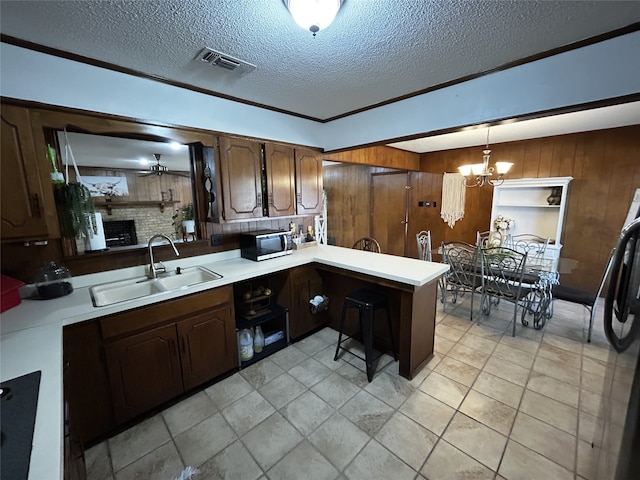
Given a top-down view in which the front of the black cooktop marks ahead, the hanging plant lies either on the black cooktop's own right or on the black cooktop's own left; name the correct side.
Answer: on the black cooktop's own left

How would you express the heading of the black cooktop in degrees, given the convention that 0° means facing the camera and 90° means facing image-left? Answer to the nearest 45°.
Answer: approximately 270°

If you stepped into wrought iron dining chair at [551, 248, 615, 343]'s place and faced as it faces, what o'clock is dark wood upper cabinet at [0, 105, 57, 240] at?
The dark wood upper cabinet is roughly at 10 o'clock from the wrought iron dining chair.

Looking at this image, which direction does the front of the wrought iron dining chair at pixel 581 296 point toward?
to the viewer's left

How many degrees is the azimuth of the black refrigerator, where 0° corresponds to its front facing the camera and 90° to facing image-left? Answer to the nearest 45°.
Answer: approximately 90°

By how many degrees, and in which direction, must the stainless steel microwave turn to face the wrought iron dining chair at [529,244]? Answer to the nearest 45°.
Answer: approximately 45° to its left

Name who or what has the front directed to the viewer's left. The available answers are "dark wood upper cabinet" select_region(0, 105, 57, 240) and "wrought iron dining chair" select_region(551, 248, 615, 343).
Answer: the wrought iron dining chair

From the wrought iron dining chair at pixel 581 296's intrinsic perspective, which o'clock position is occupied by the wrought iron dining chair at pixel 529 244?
the wrought iron dining chair at pixel 529 244 is roughly at 2 o'clock from the wrought iron dining chair at pixel 581 296.
